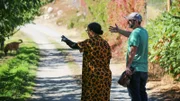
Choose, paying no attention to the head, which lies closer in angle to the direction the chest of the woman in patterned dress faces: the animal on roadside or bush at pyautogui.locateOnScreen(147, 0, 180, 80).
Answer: the animal on roadside

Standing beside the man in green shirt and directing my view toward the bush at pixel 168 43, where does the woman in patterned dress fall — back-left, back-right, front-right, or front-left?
back-left

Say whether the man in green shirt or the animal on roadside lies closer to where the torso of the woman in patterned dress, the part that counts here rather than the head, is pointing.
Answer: the animal on roadside

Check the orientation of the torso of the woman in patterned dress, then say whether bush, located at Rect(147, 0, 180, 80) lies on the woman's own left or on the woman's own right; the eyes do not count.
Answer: on the woman's own right

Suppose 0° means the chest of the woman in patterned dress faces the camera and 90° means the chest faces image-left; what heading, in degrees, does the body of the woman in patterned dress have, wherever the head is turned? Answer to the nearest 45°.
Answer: approximately 135°
